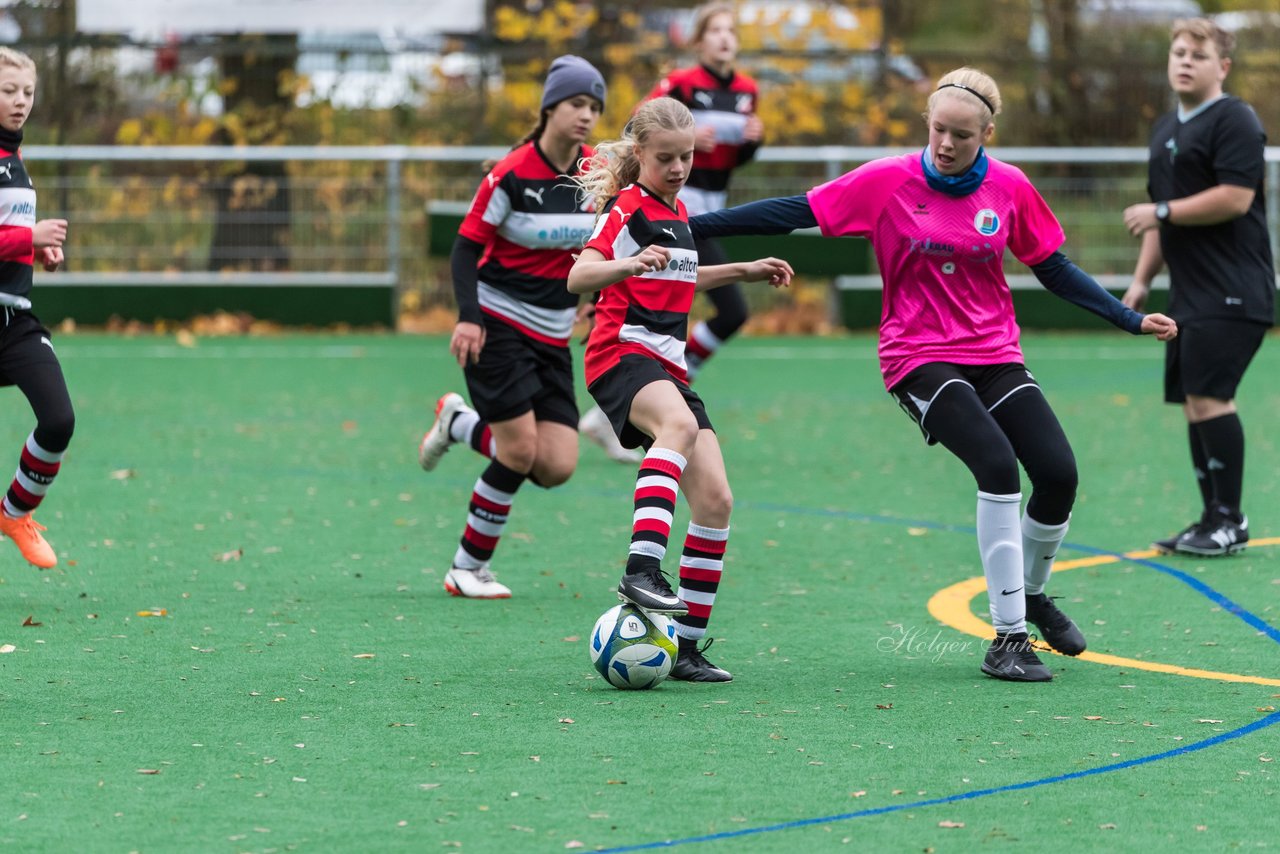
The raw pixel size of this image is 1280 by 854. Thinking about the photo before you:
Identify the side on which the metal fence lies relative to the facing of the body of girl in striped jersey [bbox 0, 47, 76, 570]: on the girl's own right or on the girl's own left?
on the girl's own left

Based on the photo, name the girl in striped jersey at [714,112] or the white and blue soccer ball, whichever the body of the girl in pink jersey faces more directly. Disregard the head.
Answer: the white and blue soccer ball

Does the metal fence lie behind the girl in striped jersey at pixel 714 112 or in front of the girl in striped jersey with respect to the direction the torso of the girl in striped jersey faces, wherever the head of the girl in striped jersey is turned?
behind

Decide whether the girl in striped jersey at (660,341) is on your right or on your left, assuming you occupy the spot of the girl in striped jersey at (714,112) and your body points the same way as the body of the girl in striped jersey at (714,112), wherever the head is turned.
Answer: on your right

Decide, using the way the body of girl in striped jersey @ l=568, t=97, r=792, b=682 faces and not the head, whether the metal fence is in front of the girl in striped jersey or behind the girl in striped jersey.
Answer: behind

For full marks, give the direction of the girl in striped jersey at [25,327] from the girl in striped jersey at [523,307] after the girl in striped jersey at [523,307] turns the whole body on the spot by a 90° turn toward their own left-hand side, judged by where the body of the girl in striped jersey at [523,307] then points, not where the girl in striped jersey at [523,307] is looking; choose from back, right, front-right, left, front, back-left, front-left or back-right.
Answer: back-left

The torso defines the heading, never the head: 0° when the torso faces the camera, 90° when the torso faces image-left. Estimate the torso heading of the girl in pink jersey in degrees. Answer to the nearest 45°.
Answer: approximately 0°

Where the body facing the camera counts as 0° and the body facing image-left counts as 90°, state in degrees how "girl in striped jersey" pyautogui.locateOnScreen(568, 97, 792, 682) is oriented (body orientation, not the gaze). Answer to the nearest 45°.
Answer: approximately 315°

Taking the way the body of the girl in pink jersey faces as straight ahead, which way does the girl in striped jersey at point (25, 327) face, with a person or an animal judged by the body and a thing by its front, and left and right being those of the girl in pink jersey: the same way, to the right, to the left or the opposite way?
to the left

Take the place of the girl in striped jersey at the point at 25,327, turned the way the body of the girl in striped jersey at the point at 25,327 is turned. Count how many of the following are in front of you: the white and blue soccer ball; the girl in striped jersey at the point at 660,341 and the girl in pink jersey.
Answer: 3

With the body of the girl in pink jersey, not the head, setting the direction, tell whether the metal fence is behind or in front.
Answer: behind
